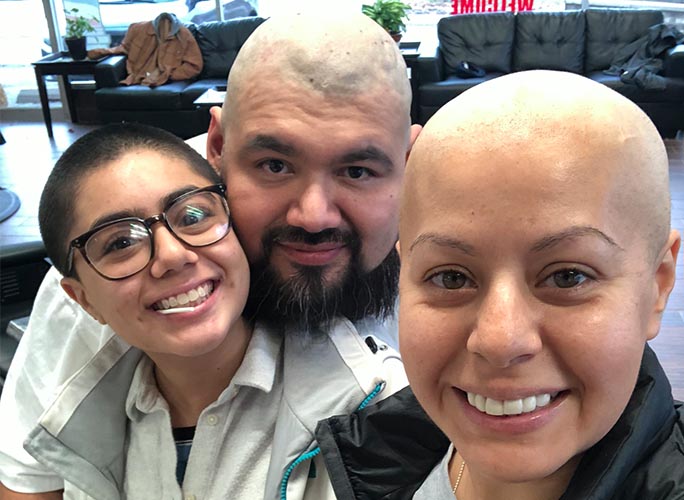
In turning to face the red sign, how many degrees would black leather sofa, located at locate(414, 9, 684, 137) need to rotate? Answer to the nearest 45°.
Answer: approximately 180°

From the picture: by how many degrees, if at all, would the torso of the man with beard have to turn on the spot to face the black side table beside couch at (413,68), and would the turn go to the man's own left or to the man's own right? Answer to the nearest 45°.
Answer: approximately 180°

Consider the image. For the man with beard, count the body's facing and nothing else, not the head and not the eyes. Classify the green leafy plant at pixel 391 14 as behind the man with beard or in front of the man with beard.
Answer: behind

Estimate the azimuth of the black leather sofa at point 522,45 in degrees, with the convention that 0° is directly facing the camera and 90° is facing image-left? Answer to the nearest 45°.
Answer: approximately 0°

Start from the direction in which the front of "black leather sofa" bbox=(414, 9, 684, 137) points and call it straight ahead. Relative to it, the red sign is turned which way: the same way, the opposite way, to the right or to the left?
the opposite way

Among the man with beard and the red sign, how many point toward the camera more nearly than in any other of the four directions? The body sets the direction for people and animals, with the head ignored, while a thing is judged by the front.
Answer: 1

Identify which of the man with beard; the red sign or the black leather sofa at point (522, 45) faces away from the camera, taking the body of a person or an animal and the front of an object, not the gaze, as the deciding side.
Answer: the red sign

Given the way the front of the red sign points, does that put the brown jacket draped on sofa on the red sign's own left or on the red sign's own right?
on the red sign's own left

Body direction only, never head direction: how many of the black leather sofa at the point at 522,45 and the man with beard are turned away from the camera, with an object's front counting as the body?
0

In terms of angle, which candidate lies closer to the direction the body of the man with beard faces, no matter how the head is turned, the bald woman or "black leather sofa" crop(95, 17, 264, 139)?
the bald woman

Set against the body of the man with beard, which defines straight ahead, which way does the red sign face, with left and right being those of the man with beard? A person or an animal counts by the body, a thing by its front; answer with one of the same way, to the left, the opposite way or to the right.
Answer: the opposite way

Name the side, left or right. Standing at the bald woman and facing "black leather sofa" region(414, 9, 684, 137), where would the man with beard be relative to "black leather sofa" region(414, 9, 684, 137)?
left

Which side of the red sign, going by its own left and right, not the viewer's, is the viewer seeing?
back

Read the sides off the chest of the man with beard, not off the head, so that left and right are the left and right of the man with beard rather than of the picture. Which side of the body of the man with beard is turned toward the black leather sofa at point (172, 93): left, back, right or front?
back

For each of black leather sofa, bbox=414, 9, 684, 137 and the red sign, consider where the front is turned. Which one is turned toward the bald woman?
the black leather sofa
